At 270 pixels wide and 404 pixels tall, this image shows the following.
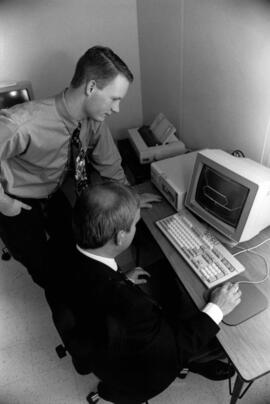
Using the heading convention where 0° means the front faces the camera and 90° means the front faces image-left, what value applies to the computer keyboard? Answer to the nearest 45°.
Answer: approximately 45°

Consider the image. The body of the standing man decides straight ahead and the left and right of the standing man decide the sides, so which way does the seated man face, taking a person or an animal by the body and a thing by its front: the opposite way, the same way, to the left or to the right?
to the left

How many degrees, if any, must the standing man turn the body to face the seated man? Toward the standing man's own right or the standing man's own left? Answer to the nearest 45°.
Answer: approximately 45° to the standing man's own right

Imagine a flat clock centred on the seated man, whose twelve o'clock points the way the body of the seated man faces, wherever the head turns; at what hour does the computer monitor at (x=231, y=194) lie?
The computer monitor is roughly at 12 o'clock from the seated man.

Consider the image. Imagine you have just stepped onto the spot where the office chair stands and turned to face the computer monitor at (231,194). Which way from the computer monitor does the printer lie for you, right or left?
left

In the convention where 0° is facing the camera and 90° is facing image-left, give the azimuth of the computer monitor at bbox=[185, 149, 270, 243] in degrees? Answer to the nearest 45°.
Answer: approximately 45°

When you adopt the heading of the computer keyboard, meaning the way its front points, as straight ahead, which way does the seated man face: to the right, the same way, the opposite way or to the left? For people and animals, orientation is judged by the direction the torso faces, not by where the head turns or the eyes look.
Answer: the opposite way

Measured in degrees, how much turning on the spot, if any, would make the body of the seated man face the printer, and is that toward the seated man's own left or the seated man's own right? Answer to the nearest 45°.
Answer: approximately 45° to the seated man's own left

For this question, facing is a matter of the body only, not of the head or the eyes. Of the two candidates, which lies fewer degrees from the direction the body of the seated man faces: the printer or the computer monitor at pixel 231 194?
the computer monitor

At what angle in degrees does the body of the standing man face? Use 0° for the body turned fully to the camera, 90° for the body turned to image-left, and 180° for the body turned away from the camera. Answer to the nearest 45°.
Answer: approximately 315°

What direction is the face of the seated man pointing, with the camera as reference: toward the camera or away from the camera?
away from the camera

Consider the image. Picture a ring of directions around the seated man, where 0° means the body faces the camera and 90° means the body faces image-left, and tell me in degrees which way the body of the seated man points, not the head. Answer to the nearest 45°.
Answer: approximately 225°
